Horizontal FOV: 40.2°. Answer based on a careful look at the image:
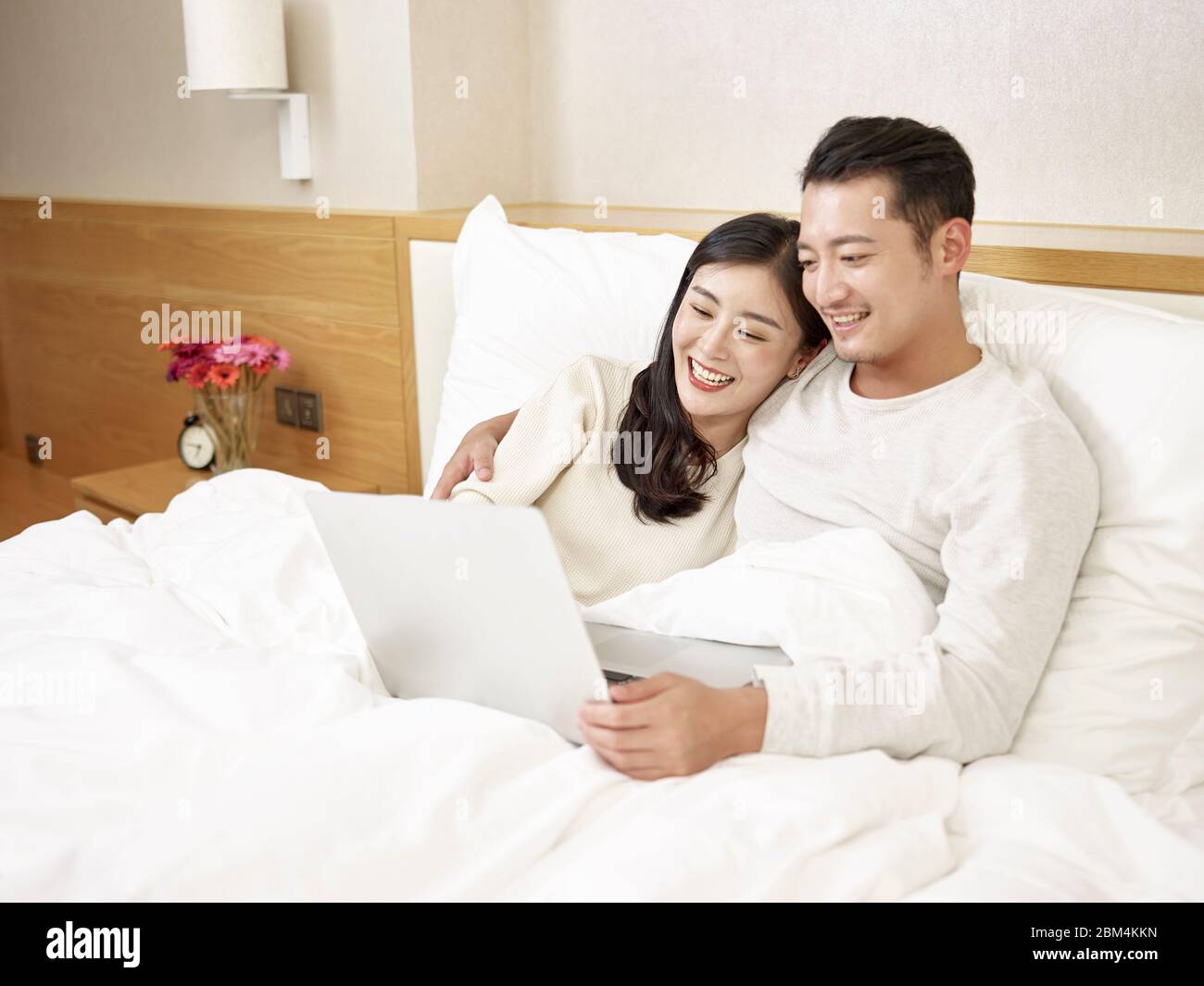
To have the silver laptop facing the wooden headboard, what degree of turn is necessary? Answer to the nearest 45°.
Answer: approximately 45° to its left

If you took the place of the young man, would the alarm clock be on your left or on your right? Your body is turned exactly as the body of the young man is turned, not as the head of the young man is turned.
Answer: on your right

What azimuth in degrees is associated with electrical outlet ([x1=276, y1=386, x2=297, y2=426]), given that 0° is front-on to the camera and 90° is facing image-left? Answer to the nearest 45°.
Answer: approximately 45°

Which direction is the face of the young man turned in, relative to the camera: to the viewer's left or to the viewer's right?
to the viewer's left

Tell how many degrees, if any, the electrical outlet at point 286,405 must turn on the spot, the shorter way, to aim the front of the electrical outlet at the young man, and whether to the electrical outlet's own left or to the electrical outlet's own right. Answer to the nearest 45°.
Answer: approximately 45° to the electrical outlet's own left
